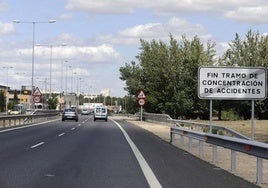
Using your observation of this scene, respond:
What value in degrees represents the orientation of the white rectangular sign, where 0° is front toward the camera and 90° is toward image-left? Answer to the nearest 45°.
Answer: approximately 0°
